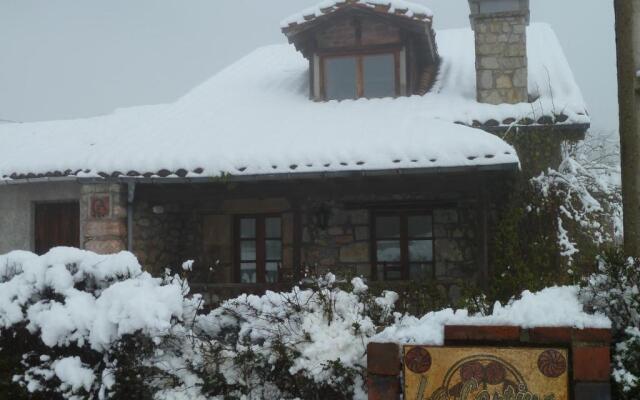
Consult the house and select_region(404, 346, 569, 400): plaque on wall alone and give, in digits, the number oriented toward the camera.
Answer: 2

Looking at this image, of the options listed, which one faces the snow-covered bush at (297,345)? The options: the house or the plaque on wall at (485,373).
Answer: the house

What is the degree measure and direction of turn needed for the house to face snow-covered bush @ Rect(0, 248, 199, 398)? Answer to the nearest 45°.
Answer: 0° — it already faces it

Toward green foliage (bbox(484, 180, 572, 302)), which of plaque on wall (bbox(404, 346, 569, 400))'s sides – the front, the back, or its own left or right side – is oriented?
back

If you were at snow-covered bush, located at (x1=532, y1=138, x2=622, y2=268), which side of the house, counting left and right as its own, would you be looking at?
left

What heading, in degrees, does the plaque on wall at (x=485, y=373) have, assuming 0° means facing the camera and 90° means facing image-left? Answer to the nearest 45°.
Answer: approximately 0°
